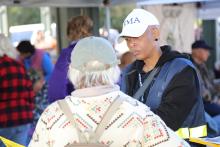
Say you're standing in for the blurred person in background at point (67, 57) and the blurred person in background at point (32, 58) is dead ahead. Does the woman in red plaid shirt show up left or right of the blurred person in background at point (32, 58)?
left

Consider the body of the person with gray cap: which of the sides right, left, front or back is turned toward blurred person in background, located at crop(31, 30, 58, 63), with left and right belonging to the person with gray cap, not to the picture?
front

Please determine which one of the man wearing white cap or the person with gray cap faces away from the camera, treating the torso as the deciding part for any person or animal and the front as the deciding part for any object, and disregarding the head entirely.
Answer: the person with gray cap

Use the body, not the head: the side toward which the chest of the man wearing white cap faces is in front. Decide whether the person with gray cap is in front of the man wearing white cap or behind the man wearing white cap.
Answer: in front

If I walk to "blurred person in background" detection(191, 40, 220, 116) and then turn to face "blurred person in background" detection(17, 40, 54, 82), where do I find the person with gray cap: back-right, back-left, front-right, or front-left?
front-left

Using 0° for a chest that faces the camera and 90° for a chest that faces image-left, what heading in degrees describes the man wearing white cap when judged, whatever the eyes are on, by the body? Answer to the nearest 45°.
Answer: approximately 45°

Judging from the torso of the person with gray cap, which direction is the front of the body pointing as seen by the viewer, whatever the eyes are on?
away from the camera

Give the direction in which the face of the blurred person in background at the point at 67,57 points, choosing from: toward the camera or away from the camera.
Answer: away from the camera

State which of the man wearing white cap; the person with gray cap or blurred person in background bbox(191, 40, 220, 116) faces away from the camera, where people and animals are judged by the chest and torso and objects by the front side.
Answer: the person with gray cap

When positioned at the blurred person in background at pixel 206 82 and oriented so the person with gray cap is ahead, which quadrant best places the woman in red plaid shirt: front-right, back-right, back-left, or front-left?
front-right

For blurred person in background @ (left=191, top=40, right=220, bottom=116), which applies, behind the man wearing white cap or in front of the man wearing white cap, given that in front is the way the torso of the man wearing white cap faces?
behind

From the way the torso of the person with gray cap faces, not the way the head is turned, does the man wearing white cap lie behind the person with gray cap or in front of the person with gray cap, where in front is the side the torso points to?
in front

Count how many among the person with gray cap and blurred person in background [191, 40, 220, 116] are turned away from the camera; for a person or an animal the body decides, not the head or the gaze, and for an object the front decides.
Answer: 1

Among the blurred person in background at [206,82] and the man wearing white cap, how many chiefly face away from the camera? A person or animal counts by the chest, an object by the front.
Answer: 0
